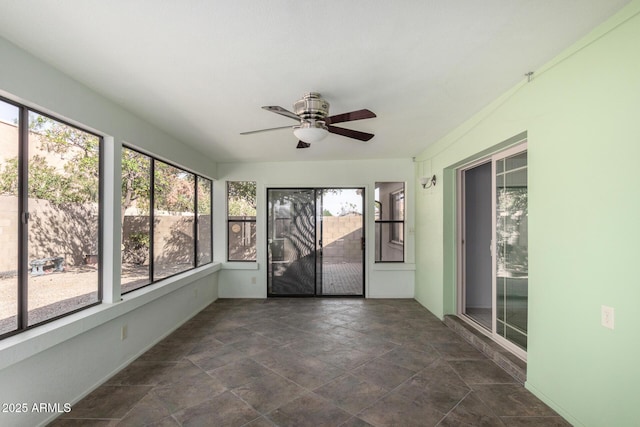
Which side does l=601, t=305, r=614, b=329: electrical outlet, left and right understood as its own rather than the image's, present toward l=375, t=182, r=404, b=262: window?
right

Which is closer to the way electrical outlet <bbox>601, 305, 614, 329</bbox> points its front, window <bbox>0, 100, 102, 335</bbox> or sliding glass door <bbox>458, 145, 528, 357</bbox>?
the window

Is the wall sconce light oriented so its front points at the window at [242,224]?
yes

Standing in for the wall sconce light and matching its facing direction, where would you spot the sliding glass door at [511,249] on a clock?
The sliding glass door is roughly at 8 o'clock from the wall sconce light.

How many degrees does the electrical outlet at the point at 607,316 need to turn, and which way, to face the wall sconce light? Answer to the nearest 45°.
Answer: approximately 90° to its right

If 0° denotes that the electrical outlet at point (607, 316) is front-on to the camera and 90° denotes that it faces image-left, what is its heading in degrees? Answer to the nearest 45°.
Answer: approximately 45°

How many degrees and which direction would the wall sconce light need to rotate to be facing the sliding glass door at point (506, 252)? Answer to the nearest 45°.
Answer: approximately 135° to its left

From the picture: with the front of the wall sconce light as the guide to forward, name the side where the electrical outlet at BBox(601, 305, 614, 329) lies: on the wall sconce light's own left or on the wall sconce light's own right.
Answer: on the wall sconce light's own left

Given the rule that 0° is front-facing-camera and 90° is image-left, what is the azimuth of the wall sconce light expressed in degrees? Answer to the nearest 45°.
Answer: approximately 90°
